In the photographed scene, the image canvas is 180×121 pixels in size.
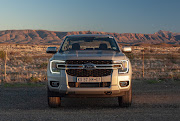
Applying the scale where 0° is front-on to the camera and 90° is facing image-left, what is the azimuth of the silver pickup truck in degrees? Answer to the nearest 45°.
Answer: approximately 0°
